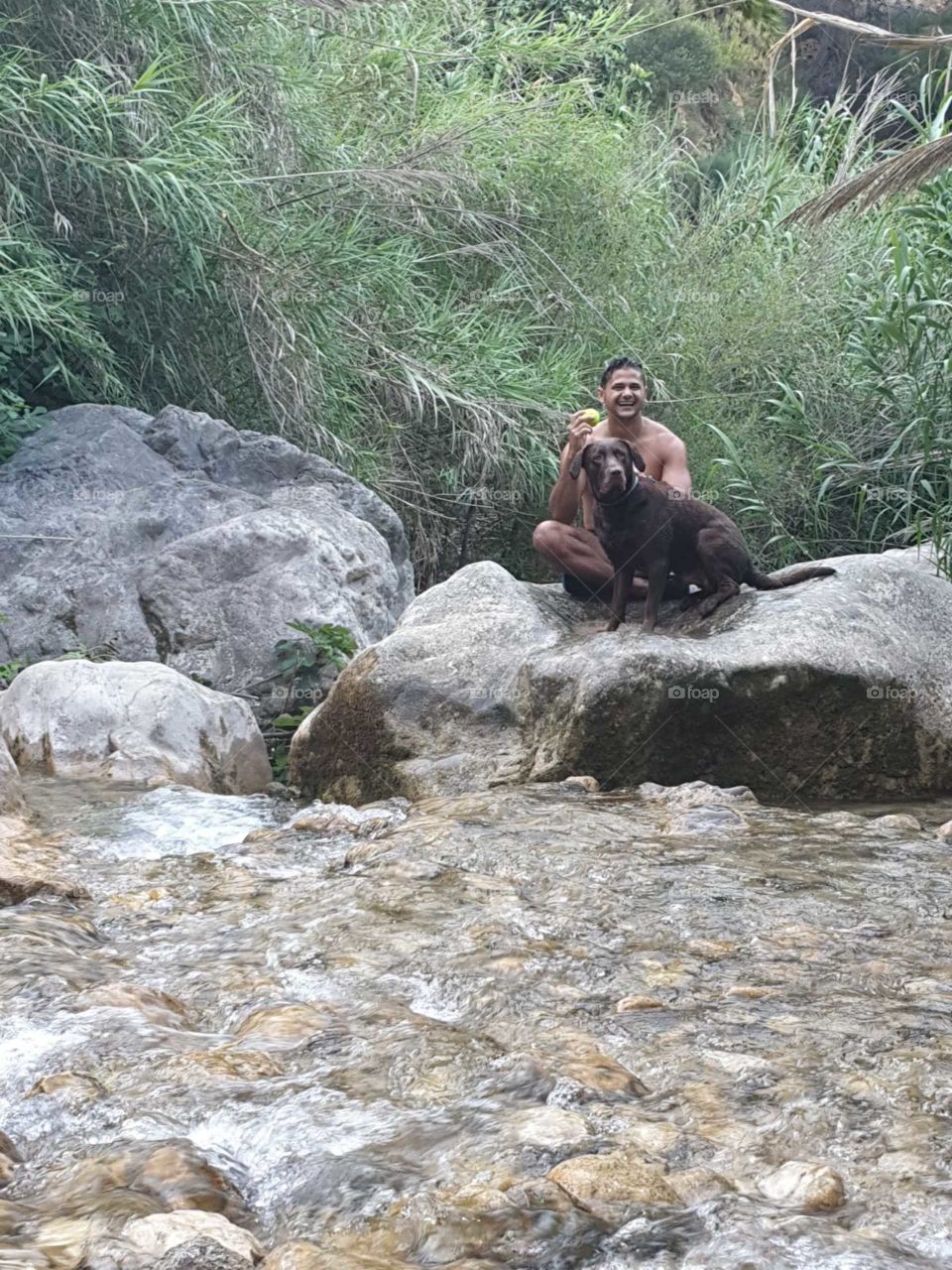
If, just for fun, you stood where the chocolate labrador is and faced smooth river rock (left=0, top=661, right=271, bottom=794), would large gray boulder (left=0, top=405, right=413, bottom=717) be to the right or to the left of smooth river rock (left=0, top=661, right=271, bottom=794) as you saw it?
right

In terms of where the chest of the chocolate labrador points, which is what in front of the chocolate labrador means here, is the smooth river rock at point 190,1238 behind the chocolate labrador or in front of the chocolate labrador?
in front

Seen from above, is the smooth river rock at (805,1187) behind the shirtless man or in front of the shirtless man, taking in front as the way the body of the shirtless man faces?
in front

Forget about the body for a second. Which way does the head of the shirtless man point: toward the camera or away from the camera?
toward the camera

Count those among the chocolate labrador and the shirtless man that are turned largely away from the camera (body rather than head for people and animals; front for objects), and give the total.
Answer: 0

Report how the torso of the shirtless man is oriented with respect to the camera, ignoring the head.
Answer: toward the camera

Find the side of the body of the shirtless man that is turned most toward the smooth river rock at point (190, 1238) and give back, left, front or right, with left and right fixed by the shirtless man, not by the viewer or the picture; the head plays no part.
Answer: front

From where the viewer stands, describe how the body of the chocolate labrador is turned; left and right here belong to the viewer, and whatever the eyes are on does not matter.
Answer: facing the viewer and to the left of the viewer
